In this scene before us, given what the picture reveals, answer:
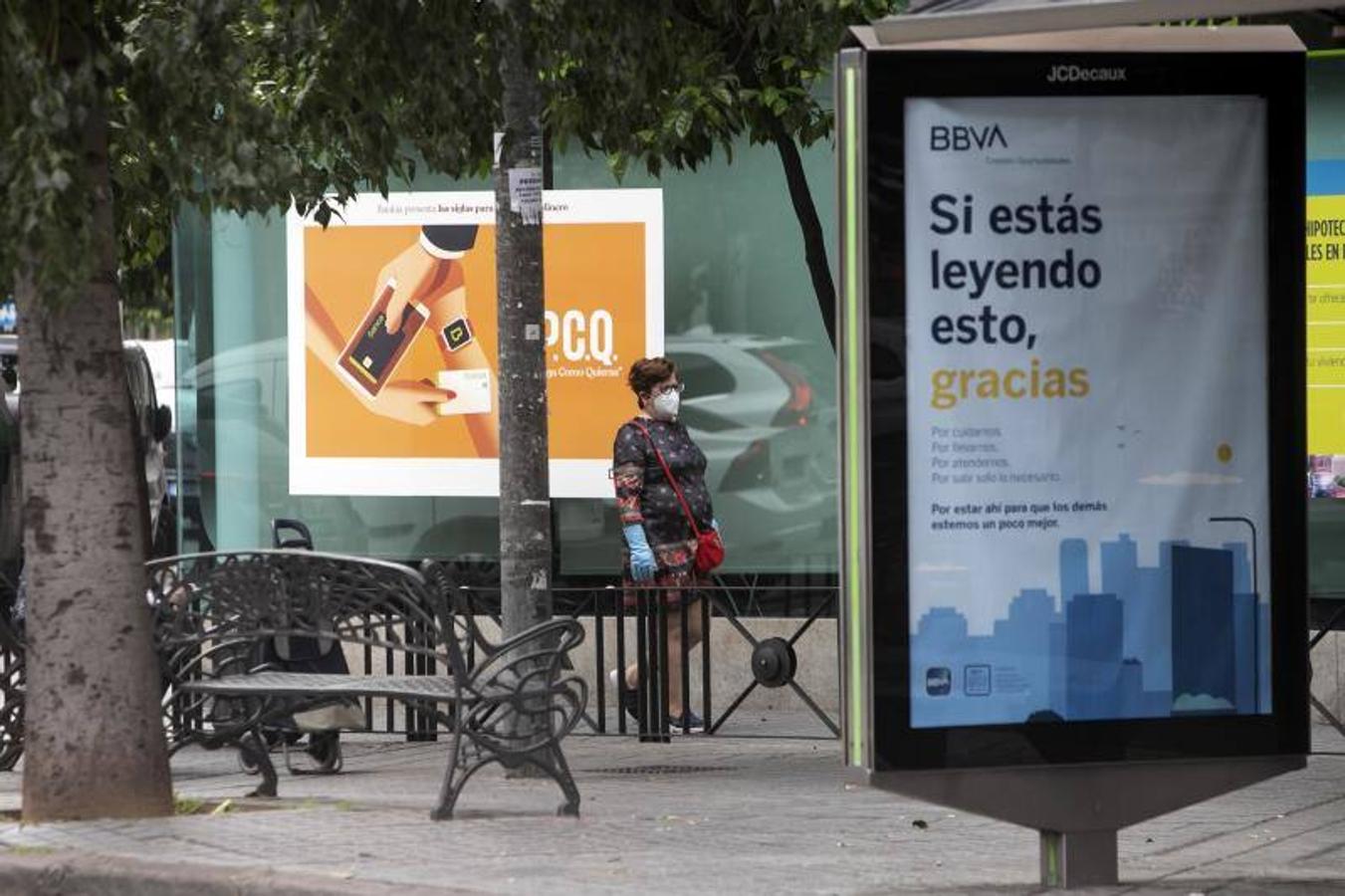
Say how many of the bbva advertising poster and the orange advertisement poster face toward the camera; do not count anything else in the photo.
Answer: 2

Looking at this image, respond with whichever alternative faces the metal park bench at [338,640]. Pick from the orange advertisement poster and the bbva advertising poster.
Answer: the orange advertisement poster

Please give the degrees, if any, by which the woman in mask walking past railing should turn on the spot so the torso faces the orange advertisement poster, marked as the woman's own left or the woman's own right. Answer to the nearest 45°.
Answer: approximately 180°

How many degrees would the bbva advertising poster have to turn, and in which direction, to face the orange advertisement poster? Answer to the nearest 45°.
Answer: approximately 135° to its right

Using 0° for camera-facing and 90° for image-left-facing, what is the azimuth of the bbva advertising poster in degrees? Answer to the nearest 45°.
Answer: approximately 0°

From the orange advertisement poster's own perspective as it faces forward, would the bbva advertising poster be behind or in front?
in front

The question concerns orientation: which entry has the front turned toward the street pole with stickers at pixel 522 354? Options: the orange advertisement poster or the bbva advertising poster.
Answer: the orange advertisement poster

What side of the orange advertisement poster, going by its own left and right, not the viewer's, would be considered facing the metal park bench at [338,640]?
front
